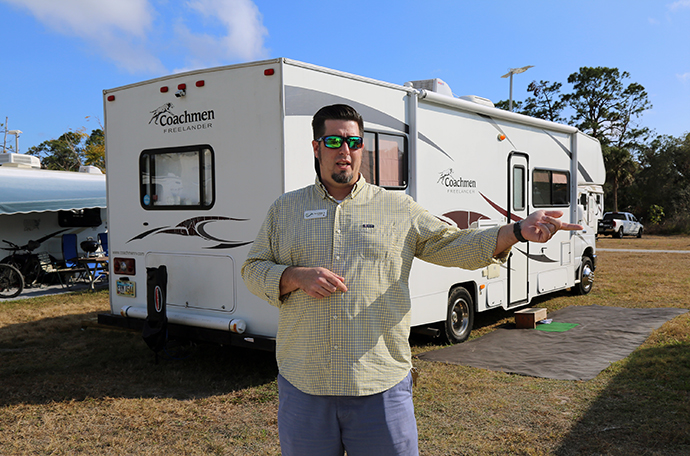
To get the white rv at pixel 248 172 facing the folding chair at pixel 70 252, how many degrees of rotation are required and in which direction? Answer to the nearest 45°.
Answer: approximately 90° to its left

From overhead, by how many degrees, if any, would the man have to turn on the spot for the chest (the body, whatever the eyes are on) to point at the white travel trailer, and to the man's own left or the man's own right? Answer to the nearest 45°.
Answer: approximately 135° to the man's own right

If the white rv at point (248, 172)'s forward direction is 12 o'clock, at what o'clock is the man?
The man is roughly at 4 o'clock from the white rv.

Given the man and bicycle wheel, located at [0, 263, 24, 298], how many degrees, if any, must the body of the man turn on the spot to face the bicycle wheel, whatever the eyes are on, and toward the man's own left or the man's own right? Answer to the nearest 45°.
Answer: approximately 135° to the man's own right

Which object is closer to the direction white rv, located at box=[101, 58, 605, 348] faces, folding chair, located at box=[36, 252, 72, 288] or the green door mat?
the green door mat

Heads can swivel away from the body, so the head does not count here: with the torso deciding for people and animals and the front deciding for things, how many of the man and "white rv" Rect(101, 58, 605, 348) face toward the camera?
1

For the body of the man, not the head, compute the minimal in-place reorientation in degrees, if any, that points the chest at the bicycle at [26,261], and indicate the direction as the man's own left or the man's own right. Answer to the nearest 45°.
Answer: approximately 135° to the man's own right

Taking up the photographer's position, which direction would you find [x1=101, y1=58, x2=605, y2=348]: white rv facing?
facing away from the viewer and to the right of the viewer

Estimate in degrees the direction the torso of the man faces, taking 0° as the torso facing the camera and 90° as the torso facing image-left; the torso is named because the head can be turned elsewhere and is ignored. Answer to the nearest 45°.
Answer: approximately 0°

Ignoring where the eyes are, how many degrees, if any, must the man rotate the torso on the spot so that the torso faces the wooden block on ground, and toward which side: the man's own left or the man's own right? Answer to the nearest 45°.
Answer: approximately 180°

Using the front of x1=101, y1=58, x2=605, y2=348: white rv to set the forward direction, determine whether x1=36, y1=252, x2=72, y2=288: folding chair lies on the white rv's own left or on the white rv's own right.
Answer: on the white rv's own left
